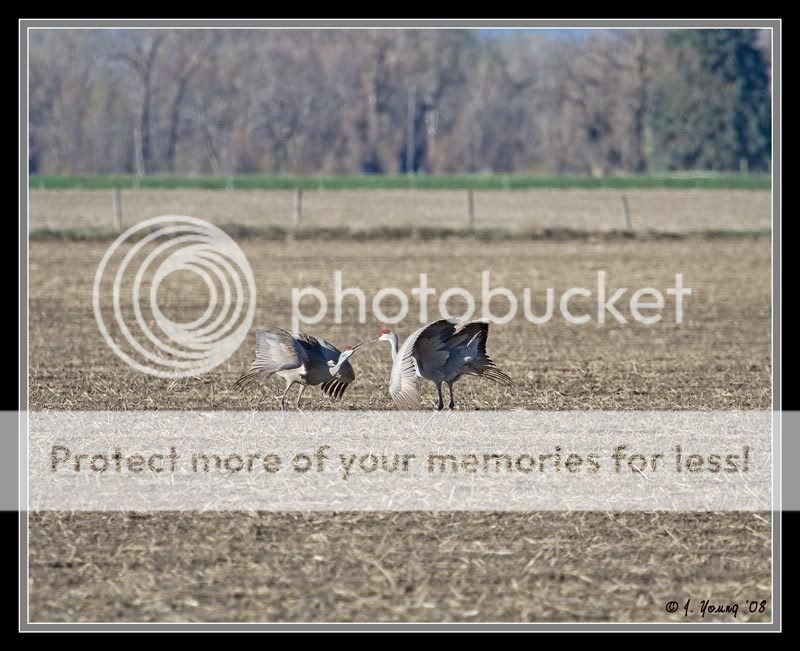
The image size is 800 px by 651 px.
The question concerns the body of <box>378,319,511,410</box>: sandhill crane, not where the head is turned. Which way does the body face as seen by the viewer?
to the viewer's left

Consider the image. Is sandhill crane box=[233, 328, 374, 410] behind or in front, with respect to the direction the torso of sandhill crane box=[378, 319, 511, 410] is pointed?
in front

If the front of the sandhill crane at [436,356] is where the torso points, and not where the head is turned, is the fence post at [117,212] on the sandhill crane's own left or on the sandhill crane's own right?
on the sandhill crane's own right

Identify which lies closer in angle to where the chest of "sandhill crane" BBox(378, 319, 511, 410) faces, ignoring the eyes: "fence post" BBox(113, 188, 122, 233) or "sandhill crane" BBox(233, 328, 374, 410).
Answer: the sandhill crane

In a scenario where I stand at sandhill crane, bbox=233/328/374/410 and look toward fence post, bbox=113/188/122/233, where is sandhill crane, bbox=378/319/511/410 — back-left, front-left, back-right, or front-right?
back-right
